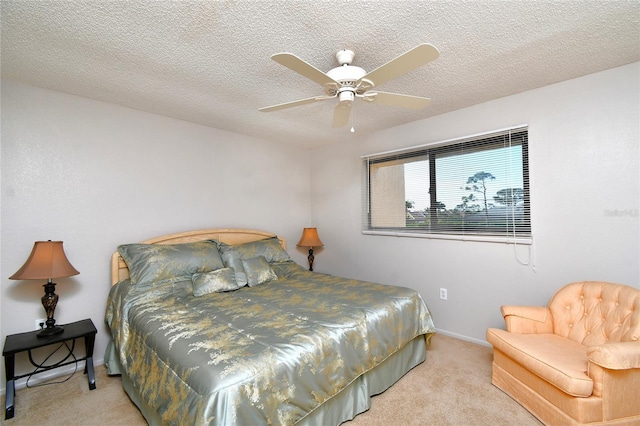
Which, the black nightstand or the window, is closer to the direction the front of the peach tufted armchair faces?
the black nightstand

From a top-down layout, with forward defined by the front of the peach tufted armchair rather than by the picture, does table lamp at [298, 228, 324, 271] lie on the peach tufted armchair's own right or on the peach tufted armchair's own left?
on the peach tufted armchair's own right

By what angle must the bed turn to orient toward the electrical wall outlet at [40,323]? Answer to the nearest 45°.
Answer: approximately 180°

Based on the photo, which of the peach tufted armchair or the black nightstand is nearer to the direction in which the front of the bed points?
the peach tufted armchair

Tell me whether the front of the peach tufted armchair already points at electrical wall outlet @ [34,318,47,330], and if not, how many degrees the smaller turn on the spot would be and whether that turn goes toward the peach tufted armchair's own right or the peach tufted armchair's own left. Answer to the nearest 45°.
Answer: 0° — it already faces it

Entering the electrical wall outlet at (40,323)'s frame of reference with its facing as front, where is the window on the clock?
The window is roughly at 10 o'clock from the electrical wall outlet.

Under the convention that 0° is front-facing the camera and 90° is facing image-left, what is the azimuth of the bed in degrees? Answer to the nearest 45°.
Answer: approximately 315°

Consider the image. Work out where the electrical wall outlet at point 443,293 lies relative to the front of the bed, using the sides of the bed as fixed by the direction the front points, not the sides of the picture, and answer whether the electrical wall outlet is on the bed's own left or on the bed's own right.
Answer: on the bed's own left

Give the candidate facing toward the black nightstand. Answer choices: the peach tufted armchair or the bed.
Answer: the peach tufted armchair

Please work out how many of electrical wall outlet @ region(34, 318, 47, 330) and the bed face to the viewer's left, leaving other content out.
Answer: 0
